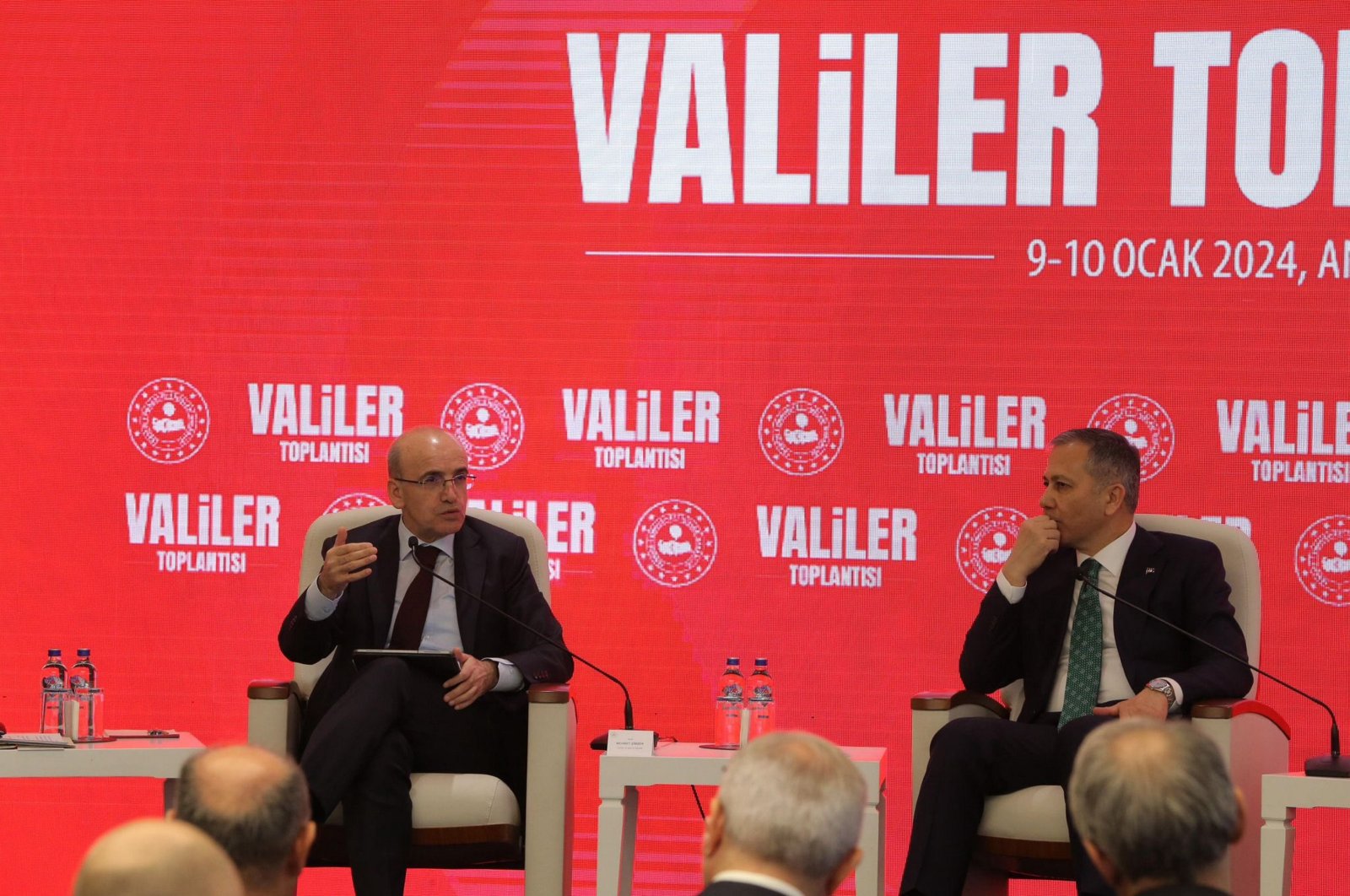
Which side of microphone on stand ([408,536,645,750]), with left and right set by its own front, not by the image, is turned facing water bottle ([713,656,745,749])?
back

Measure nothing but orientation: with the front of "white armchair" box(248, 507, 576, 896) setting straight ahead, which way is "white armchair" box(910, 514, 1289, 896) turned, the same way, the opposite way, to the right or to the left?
to the right

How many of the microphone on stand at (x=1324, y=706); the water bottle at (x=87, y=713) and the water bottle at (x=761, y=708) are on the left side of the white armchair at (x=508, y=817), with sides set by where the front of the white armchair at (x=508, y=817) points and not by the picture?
2

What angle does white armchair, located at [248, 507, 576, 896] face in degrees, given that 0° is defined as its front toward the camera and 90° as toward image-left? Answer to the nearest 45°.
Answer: approximately 0°

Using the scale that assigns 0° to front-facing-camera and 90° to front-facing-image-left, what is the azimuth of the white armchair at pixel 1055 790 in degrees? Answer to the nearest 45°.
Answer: approximately 45°

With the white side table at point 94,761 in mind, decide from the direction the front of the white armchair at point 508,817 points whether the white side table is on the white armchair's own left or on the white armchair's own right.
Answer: on the white armchair's own right

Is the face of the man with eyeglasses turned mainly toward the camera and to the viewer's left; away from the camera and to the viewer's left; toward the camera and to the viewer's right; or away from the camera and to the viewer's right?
toward the camera and to the viewer's right

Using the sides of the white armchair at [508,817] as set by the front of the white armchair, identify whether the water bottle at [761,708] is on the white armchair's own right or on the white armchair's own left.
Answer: on the white armchair's own left

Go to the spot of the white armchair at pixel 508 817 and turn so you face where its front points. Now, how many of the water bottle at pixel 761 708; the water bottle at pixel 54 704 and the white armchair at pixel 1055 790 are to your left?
2

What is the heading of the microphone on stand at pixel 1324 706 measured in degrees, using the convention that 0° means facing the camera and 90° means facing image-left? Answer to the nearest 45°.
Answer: approximately 90°

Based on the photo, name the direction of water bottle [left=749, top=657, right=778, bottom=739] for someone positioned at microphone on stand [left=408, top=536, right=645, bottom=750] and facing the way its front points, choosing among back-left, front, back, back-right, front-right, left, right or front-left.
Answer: back
